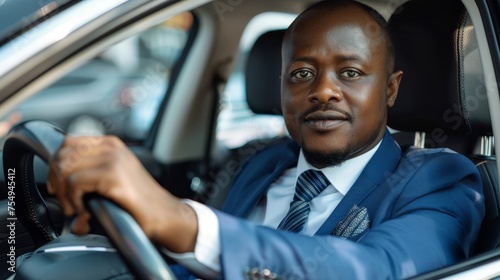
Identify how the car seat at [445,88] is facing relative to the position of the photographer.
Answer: facing the viewer and to the left of the viewer

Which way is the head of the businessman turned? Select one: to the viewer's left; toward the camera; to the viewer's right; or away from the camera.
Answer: toward the camera
